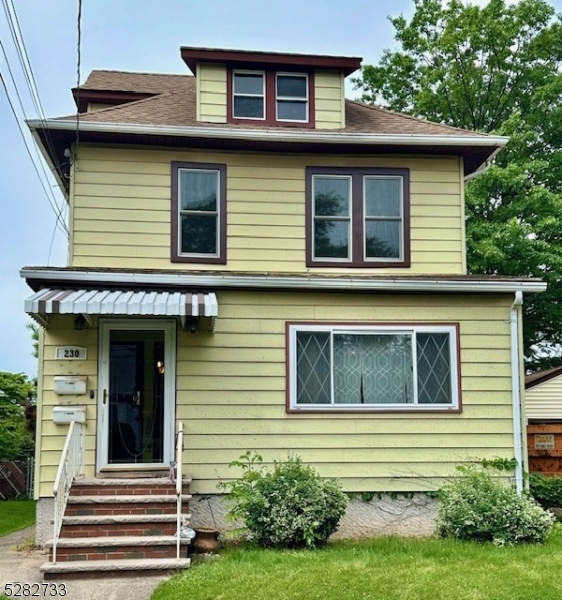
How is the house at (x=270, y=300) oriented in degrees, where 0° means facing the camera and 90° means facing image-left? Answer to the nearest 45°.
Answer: approximately 0°

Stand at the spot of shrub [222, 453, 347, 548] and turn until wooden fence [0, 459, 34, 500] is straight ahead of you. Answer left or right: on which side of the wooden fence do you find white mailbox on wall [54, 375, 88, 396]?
left

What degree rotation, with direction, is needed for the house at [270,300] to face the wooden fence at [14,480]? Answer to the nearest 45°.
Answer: approximately 135° to its right

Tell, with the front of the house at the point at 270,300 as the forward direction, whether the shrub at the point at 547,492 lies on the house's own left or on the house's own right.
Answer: on the house's own left

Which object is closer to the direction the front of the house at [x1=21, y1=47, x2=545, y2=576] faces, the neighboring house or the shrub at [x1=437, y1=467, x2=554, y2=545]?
the shrub

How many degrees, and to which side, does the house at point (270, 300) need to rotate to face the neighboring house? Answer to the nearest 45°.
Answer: approximately 135° to its left

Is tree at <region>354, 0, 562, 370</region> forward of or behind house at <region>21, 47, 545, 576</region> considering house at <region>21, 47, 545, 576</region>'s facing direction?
behind

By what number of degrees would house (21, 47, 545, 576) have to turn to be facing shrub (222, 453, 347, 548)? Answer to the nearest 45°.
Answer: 0° — it already faces it

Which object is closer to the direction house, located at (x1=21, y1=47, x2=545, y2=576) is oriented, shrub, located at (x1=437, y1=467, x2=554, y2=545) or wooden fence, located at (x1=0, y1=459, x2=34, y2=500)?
the shrub
